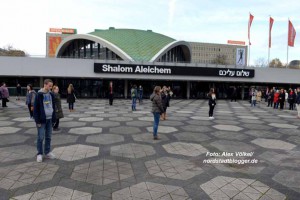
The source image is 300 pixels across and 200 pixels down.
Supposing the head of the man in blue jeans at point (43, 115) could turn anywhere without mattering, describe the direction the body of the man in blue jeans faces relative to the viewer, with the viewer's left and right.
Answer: facing the viewer and to the right of the viewer

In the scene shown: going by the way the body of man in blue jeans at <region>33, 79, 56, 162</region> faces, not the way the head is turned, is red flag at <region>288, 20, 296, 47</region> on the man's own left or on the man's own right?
on the man's own left
